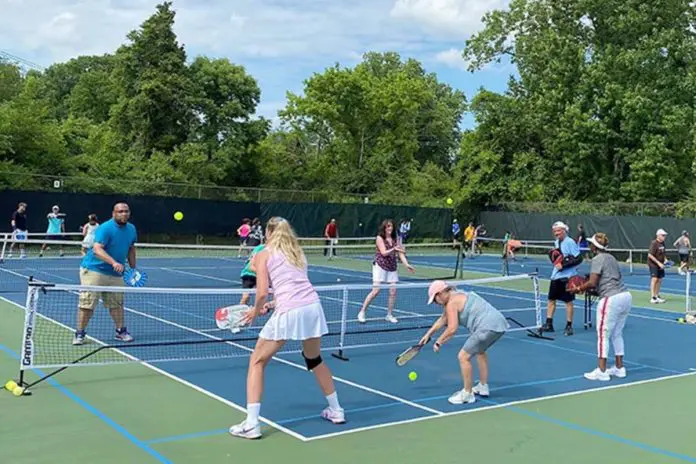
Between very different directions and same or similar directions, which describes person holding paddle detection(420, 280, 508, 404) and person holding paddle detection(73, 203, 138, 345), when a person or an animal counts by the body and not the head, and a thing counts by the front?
very different directions

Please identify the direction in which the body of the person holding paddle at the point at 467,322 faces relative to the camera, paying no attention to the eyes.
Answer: to the viewer's left

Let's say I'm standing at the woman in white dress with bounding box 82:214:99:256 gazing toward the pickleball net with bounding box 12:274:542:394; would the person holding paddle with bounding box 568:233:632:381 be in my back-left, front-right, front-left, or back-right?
front-left

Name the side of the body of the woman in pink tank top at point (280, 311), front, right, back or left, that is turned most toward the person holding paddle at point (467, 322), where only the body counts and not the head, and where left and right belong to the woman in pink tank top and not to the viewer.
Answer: right

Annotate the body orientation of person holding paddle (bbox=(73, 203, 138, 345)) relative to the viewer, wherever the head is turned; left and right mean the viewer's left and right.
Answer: facing the viewer and to the right of the viewer

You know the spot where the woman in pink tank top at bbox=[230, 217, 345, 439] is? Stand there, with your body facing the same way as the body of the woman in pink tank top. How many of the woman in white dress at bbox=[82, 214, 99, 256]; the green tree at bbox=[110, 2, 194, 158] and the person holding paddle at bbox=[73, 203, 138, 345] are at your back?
0

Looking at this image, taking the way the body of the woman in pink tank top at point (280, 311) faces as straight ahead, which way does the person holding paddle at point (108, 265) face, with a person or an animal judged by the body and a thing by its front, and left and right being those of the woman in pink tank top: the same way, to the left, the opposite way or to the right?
the opposite way

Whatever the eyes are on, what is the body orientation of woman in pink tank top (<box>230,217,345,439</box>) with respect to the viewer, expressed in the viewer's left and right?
facing away from the viewer and to the left of the viewer

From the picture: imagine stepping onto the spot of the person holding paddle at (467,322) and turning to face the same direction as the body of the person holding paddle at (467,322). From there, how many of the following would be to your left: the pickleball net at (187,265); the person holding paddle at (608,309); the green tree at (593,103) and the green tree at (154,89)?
0

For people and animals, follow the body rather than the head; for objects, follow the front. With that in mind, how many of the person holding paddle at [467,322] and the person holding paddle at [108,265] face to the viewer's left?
1

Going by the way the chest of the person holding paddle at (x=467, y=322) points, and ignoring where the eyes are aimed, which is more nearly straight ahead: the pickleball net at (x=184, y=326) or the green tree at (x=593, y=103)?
the pickleball net

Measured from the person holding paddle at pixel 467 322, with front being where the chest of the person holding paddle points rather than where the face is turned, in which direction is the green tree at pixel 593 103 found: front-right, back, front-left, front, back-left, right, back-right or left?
right

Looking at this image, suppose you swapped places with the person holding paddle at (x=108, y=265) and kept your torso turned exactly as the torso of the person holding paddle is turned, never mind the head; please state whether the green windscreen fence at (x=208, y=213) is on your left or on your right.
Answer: on your left
